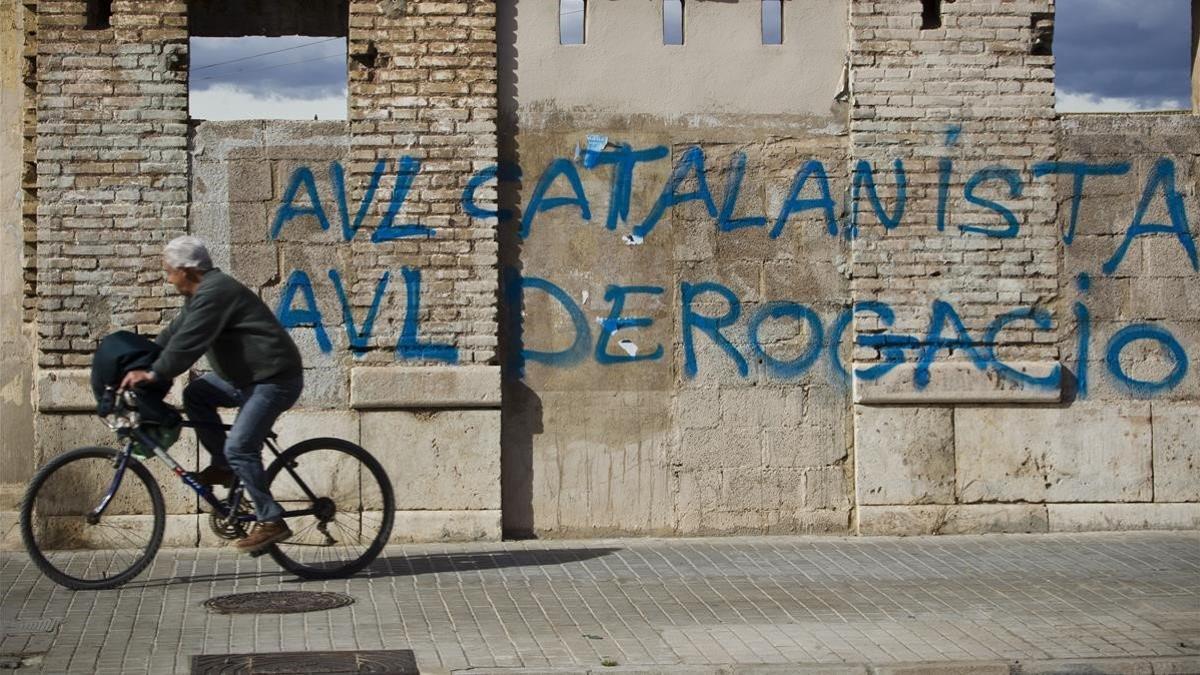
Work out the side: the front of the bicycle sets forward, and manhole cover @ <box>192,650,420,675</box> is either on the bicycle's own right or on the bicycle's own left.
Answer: on the bicycle's own left

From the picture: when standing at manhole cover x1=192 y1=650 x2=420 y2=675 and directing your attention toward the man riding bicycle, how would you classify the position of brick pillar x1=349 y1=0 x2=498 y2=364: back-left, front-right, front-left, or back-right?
front-right

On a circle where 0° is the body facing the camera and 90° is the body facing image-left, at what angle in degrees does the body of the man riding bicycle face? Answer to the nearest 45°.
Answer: approximately 90°

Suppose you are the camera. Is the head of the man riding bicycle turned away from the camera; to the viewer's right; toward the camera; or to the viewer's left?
to the viewer's left

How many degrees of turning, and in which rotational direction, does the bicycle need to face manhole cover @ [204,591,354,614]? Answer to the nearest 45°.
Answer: approximately 135° to its left

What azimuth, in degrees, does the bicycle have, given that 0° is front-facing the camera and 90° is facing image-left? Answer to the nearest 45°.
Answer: approximately 90°

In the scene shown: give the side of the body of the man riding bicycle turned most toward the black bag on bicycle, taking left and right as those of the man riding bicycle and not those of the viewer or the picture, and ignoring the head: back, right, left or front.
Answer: front
